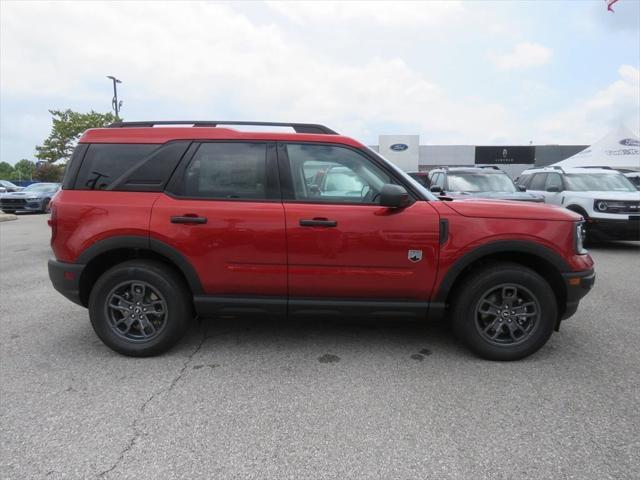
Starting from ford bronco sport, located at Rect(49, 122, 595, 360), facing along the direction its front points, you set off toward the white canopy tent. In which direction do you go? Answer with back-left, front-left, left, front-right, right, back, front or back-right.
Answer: front-left

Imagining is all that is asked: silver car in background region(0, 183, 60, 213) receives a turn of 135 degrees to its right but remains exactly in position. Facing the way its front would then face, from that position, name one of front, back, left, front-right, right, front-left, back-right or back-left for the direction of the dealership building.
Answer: right

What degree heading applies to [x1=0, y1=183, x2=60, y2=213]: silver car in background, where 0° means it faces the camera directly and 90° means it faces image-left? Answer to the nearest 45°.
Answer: approximately 45°

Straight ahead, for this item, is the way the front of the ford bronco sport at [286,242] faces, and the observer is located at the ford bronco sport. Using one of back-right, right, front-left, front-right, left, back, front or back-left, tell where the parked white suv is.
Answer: front-left

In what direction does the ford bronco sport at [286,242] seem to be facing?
to the viewer's right

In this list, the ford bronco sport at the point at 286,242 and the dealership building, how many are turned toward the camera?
1

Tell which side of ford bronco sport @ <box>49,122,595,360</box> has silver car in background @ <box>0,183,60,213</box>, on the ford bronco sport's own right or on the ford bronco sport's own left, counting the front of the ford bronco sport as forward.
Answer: on the ford bronco sport's own left

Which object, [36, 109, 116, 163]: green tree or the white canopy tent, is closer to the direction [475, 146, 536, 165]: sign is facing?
the white canopy tent

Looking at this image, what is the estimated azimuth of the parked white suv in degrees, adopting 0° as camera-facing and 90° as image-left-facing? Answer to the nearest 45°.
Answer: approximately 315°
